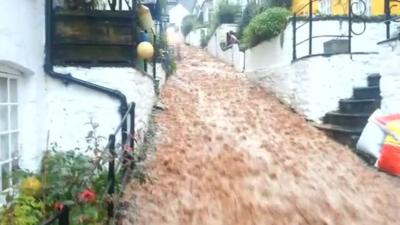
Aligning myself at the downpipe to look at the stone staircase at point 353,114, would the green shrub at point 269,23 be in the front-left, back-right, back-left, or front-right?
front-left

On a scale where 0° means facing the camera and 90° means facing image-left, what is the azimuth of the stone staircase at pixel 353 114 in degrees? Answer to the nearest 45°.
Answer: approximately 45°

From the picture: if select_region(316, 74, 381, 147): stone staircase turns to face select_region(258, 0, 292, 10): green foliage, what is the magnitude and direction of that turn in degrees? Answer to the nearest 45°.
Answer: approximately 135° to its right

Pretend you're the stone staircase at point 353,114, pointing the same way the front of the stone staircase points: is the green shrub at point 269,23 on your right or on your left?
on your right

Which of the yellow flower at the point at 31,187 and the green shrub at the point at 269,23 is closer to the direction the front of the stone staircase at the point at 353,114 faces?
the yellow flower

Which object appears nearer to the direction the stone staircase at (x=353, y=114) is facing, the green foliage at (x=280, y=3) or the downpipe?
the downpipe

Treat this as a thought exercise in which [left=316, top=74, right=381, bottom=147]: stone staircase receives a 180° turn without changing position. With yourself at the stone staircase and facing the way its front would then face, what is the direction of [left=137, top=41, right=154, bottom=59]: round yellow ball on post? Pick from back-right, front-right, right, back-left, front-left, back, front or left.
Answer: back

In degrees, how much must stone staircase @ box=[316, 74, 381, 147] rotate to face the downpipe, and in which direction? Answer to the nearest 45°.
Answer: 0° — it already faces it

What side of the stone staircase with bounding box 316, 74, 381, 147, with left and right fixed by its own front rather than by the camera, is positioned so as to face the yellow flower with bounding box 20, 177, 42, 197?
front

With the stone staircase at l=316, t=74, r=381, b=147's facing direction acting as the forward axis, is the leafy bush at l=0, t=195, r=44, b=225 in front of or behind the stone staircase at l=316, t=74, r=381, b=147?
in front
